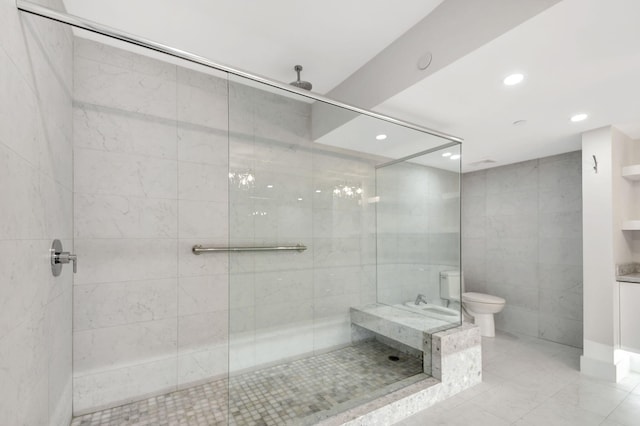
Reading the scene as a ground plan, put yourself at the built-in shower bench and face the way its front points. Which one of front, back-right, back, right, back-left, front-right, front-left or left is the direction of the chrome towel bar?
front

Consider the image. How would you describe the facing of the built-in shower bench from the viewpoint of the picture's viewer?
facing the viewer and to the left of the viewer

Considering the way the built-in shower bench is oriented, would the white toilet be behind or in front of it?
behind

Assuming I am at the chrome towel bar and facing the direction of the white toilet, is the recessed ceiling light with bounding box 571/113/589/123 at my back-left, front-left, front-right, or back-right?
front-right
